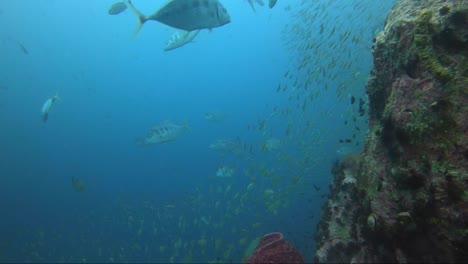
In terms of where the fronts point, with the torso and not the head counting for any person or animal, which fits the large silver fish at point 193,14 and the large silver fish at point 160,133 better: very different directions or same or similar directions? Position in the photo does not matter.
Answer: very different directions

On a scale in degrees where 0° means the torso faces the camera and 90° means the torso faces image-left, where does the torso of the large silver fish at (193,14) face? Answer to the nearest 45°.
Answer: approximately 270°

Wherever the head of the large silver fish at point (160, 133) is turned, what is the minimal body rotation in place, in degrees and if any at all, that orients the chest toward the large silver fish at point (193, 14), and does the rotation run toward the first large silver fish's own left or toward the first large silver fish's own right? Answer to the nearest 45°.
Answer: approximately 90° to the first large silver fish's own left

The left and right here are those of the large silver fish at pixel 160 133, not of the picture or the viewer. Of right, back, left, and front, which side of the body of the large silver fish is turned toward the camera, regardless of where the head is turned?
left

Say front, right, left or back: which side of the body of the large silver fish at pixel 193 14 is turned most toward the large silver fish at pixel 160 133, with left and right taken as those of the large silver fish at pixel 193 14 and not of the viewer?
left
